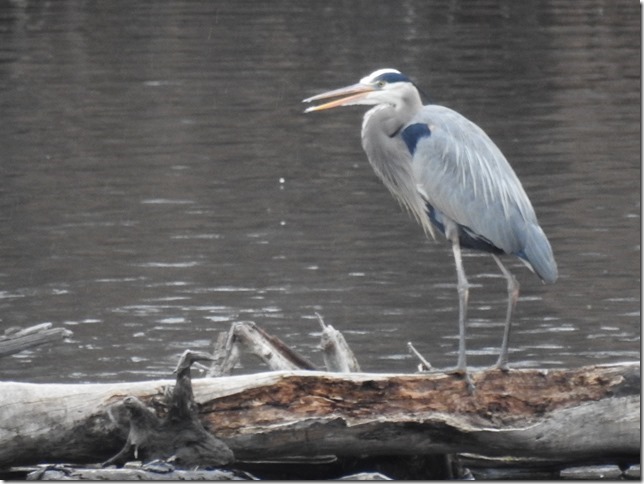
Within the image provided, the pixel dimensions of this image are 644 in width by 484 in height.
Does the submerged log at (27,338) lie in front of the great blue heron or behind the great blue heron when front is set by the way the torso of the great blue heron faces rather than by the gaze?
in front

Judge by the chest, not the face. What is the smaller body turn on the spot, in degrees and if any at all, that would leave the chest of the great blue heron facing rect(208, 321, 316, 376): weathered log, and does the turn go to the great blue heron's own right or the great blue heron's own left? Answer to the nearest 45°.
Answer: approximately 45° to the great blue heron's own left

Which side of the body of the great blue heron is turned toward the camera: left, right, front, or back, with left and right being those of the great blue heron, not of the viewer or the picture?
left
